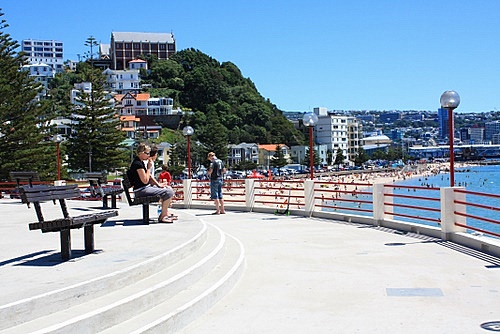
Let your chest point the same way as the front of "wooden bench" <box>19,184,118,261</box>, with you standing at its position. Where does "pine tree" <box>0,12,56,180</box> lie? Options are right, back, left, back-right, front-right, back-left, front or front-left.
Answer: back-left

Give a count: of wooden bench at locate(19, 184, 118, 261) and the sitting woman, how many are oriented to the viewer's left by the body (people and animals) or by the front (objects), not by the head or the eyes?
0

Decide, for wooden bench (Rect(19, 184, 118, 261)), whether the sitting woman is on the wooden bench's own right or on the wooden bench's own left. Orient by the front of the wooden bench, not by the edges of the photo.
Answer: on the wooden bench's own left

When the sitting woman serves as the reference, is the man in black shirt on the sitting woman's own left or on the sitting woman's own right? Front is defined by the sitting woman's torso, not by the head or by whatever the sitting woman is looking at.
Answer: on the sitting woman's own left

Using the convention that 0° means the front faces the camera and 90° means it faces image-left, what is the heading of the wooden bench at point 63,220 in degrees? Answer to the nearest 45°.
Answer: approximately 315°

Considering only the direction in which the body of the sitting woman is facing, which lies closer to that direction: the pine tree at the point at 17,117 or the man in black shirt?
the man in black shirt

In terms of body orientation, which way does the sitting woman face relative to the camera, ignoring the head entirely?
to the viewer's right
